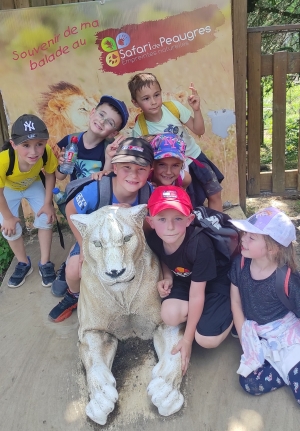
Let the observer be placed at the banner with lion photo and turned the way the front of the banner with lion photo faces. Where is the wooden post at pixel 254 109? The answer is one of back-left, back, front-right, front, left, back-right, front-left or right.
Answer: left

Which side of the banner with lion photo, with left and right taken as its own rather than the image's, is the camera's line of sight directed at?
front

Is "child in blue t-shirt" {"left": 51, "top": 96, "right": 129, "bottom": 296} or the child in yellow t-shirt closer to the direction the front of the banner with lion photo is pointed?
the child in blue t-shirt

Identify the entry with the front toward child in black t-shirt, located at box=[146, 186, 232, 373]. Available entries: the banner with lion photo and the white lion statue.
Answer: the banner with lion photo

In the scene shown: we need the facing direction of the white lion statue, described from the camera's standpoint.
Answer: facing the viewer

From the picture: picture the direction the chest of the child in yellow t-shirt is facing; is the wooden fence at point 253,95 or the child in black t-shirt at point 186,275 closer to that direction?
the child in black t-shirt
